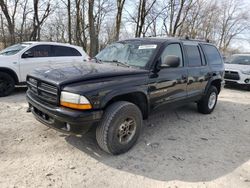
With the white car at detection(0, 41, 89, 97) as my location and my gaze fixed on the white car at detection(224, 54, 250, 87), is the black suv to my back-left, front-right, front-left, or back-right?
front-right

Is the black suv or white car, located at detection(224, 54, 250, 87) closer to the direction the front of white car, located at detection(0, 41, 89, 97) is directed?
the black suv

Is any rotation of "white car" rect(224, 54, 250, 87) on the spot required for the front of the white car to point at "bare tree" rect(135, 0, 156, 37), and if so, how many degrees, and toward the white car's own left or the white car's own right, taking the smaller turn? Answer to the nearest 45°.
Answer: approximately 90° to the white car's own right

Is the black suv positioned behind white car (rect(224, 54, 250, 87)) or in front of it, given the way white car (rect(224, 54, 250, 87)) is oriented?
in front

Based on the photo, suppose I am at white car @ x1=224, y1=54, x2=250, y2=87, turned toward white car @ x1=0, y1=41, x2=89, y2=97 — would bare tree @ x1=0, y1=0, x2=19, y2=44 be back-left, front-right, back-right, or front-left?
front-right

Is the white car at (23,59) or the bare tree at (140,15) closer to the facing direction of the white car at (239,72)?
the white car

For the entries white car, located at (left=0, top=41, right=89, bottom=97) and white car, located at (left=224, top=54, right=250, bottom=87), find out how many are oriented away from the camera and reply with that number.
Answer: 0

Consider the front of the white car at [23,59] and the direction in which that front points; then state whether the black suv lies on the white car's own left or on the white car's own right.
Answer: on the white car's own left

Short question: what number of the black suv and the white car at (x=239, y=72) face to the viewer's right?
0

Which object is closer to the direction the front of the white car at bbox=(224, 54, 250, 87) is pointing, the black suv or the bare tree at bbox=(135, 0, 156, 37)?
the black suv

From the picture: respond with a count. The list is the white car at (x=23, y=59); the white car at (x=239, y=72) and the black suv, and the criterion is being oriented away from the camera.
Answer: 0

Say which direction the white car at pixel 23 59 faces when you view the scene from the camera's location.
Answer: facing the viewer and to the left of the viewer

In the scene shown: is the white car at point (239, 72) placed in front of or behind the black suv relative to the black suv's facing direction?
behind

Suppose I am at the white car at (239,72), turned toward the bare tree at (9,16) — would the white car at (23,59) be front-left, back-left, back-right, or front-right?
front-left

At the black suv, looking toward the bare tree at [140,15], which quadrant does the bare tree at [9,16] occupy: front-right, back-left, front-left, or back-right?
front-left

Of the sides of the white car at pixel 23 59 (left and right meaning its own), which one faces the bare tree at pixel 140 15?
back

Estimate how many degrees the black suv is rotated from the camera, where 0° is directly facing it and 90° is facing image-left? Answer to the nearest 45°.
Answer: approximately 45°
